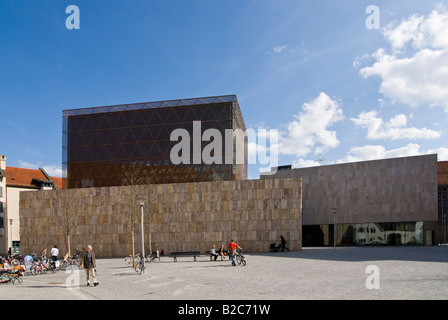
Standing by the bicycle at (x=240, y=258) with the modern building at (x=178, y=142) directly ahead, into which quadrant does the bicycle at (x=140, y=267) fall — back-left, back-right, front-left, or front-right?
back-left

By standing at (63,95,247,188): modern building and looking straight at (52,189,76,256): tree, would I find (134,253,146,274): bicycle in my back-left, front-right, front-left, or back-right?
front-left

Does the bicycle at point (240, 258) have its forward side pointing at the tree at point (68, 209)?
no

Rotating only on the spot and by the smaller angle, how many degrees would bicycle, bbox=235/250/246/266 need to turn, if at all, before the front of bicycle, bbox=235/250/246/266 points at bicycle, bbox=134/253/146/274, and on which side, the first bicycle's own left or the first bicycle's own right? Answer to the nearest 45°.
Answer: approximately 90° to the first bicycle's own right

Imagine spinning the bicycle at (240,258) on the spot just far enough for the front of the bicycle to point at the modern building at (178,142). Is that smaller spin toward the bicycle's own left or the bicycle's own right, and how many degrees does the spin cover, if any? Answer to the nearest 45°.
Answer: approximately 135° to the bicycle's own left

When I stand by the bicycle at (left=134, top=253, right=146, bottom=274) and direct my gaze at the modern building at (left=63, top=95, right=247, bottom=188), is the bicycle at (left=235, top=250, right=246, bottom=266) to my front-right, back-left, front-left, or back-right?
front-right
